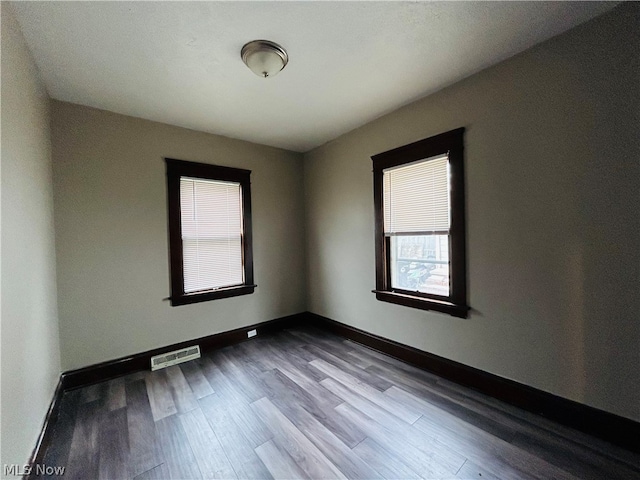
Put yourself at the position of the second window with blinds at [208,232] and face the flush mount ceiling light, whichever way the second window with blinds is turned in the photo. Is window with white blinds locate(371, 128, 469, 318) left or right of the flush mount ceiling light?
left

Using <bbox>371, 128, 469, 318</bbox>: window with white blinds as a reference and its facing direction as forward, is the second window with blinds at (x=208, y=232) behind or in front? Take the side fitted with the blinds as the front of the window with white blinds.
in front

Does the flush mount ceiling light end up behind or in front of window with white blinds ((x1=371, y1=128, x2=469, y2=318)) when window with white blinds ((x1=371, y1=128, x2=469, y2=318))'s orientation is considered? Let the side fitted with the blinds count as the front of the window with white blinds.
in front

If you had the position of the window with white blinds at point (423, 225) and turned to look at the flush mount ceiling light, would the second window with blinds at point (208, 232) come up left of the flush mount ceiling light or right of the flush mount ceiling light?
right
